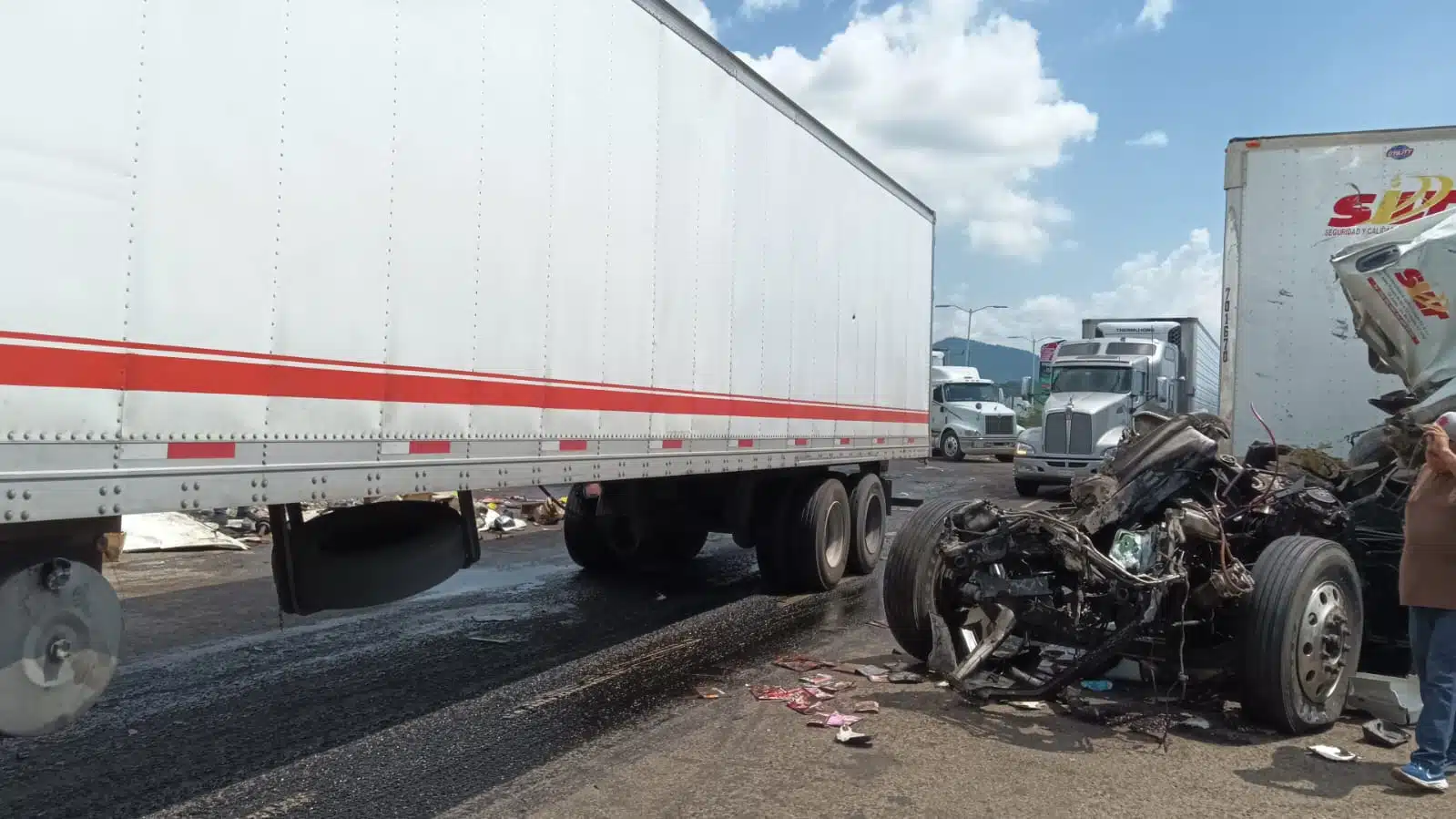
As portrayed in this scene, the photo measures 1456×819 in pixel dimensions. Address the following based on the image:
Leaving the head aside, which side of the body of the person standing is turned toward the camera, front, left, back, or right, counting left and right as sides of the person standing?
left

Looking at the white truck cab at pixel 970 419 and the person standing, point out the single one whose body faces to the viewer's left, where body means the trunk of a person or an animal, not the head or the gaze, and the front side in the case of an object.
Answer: the person standing

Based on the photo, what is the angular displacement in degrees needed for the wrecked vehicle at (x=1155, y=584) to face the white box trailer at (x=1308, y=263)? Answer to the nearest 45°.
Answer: approximately 180°

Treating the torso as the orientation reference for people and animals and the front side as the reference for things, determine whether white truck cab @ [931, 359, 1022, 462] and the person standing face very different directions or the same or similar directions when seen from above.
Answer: very different directions

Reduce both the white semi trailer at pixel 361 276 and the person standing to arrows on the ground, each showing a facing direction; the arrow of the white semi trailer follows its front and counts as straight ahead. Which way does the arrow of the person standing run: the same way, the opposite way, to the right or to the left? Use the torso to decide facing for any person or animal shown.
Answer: to the right

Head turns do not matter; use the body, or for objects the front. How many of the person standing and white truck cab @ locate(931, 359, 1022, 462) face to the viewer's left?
1

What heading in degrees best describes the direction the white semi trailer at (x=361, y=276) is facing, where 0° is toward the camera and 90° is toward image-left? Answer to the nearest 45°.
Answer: approximately 45°

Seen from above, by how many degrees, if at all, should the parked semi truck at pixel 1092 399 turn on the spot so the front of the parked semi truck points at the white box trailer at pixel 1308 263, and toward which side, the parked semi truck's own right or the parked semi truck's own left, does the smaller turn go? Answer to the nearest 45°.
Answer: approximately 45° to the parked semi truck's own left

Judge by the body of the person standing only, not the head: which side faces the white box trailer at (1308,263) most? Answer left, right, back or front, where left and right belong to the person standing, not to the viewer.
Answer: right

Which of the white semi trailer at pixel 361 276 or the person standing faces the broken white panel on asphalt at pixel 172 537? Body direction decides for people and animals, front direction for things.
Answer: the person standing

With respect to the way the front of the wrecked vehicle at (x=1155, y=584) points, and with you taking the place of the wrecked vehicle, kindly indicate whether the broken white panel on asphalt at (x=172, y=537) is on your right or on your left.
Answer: on your right

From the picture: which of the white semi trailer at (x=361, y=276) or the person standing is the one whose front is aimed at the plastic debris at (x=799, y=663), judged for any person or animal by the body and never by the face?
the person standing

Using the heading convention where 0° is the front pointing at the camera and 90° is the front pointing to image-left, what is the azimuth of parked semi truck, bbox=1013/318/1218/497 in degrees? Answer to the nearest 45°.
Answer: approximately 45°
